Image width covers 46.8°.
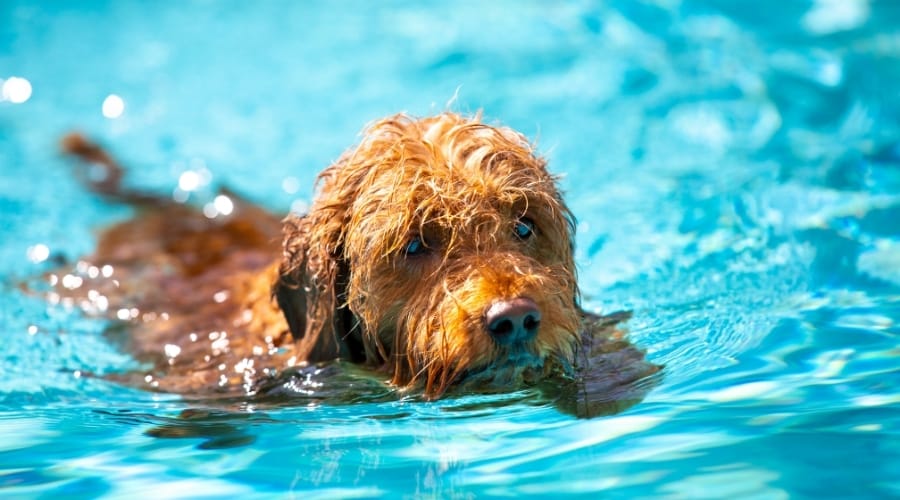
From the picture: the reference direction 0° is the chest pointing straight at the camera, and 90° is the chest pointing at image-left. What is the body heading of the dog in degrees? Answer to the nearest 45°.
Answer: approximately 315°
